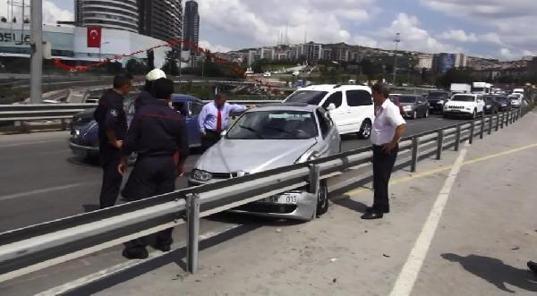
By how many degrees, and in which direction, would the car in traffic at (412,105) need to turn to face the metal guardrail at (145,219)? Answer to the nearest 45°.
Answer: approximately 45° to its left

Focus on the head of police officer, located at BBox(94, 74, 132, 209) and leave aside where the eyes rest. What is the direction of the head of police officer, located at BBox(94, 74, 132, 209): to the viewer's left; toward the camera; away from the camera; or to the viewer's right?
to the viewer's right

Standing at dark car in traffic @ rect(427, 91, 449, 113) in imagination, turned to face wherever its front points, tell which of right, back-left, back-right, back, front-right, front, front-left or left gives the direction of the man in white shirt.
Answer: front-left

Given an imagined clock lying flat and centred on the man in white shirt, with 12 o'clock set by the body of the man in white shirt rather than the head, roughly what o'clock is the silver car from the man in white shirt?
The silver car is roughly at 12 o'clock from the man in white shirt.

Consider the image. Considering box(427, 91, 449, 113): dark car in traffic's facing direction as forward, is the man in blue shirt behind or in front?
in front

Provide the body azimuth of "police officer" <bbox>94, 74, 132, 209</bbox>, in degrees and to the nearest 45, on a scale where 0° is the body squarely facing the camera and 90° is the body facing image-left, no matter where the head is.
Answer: approximately 270°

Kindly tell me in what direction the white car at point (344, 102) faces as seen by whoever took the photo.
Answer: facing the viewer and to the left of the viewer

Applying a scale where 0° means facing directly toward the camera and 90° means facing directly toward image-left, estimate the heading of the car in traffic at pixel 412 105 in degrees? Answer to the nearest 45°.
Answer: approximately 45°

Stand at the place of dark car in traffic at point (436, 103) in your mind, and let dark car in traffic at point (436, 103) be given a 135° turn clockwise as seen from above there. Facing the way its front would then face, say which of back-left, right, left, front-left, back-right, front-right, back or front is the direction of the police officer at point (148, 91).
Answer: back

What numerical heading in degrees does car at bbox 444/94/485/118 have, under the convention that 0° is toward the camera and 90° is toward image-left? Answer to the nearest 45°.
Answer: approximately 45°

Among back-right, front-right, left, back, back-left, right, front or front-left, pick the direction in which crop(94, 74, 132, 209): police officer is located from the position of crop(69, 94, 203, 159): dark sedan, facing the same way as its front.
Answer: front-left

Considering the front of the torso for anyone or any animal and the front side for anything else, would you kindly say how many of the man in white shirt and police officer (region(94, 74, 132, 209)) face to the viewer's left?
1

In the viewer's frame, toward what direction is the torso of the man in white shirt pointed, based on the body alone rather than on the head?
to the viewer's left

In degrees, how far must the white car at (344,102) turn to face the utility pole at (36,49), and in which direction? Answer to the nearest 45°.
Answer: approximately 45° to its right

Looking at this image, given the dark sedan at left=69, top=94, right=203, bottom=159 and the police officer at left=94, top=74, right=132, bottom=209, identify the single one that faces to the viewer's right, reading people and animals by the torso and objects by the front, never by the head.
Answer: the police officer
